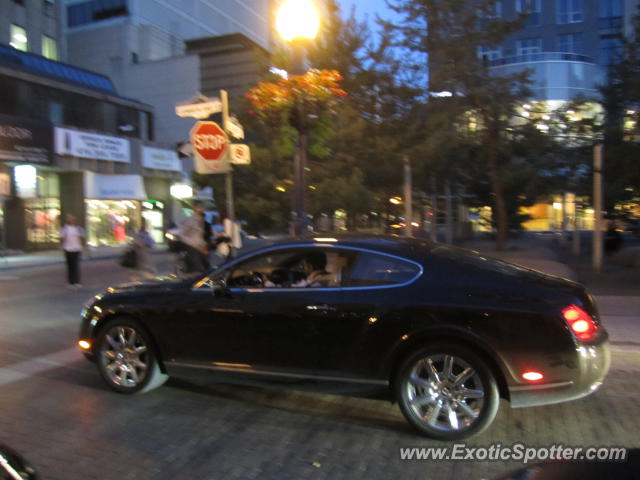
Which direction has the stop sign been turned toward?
toward the camera

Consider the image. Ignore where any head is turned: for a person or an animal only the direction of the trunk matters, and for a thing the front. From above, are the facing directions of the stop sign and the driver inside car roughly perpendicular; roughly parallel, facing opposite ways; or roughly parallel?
roughly perpendicular

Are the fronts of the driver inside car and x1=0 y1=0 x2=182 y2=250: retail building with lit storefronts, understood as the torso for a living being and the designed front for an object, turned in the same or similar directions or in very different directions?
very different directions

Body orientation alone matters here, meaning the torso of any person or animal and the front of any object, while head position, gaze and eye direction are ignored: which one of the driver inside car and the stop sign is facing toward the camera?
the stop sign

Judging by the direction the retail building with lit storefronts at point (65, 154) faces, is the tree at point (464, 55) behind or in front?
in front

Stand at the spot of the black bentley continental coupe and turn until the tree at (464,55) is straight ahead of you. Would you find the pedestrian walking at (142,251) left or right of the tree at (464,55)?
left

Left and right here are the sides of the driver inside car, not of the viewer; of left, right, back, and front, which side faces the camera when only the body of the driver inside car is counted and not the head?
left

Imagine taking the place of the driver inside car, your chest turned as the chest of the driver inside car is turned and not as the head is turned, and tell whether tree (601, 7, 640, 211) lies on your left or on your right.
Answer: on your right

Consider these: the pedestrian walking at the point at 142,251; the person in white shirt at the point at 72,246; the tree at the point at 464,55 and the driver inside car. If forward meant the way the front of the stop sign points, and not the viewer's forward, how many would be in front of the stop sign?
1

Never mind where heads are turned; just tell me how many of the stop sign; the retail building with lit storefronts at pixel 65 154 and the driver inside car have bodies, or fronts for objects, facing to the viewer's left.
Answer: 1

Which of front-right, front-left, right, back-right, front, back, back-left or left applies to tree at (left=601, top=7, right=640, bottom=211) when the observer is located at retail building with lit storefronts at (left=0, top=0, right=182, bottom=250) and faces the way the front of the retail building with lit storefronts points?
front

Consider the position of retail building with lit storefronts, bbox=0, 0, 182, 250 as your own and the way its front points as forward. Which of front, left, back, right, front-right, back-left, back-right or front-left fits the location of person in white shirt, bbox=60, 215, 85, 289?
front-right

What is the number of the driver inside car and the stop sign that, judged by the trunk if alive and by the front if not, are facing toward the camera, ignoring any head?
1

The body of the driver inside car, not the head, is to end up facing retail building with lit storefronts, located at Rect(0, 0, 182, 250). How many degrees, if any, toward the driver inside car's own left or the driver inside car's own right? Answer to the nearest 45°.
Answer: approximately 45° to the driver inside car's own right

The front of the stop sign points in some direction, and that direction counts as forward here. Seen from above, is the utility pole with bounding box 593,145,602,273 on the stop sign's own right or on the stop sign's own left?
on the stop sign's own left
